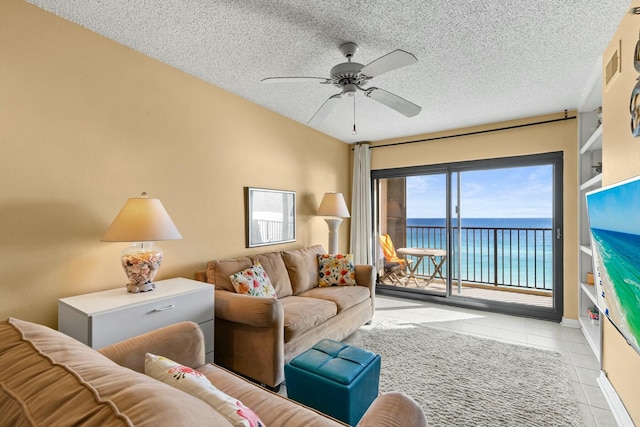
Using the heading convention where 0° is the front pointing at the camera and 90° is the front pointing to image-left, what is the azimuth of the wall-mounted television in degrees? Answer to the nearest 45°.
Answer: approximately 90°

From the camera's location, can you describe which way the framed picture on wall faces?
facing the viewer and to the right of the viewer

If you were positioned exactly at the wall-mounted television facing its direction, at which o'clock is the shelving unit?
The shelving unit is roughly at 3 o'clock from the wall-mounted television.

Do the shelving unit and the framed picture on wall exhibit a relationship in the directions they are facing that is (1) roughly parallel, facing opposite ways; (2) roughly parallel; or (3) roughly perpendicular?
roughly parallel, facing opposite ways

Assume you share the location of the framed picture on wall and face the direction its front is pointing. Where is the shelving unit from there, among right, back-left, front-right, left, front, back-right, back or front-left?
front-left

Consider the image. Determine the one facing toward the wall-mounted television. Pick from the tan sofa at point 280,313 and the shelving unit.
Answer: the tan sofa

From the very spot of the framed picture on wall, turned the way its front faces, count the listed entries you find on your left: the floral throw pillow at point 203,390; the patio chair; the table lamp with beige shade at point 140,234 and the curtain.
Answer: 2

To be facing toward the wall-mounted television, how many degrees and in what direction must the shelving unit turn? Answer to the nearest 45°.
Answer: approximately 90° to its left

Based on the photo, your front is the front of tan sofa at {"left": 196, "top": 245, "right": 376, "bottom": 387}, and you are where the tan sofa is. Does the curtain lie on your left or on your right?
on your left

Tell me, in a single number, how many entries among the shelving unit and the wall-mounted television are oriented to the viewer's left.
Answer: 2

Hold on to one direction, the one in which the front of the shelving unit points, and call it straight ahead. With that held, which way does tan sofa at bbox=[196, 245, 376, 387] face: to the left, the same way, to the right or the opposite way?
the opposite way

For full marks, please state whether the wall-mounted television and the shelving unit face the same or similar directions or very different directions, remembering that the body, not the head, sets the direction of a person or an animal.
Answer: same or similar directions

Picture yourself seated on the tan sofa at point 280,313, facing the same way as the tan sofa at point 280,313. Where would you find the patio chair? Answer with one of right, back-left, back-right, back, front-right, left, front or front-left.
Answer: left

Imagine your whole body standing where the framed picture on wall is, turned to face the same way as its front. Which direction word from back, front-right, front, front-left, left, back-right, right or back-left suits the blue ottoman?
front-right

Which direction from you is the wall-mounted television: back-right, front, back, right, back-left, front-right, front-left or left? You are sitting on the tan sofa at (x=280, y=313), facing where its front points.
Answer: front

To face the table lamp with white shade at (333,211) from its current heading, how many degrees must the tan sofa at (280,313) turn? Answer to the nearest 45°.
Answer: approximately 90° to its left

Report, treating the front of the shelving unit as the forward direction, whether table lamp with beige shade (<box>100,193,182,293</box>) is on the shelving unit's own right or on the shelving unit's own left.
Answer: on the shelving unit's own left

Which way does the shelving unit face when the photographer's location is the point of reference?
facing to the left of the viewer

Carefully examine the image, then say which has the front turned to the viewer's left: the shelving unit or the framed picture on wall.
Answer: the shelving unit
